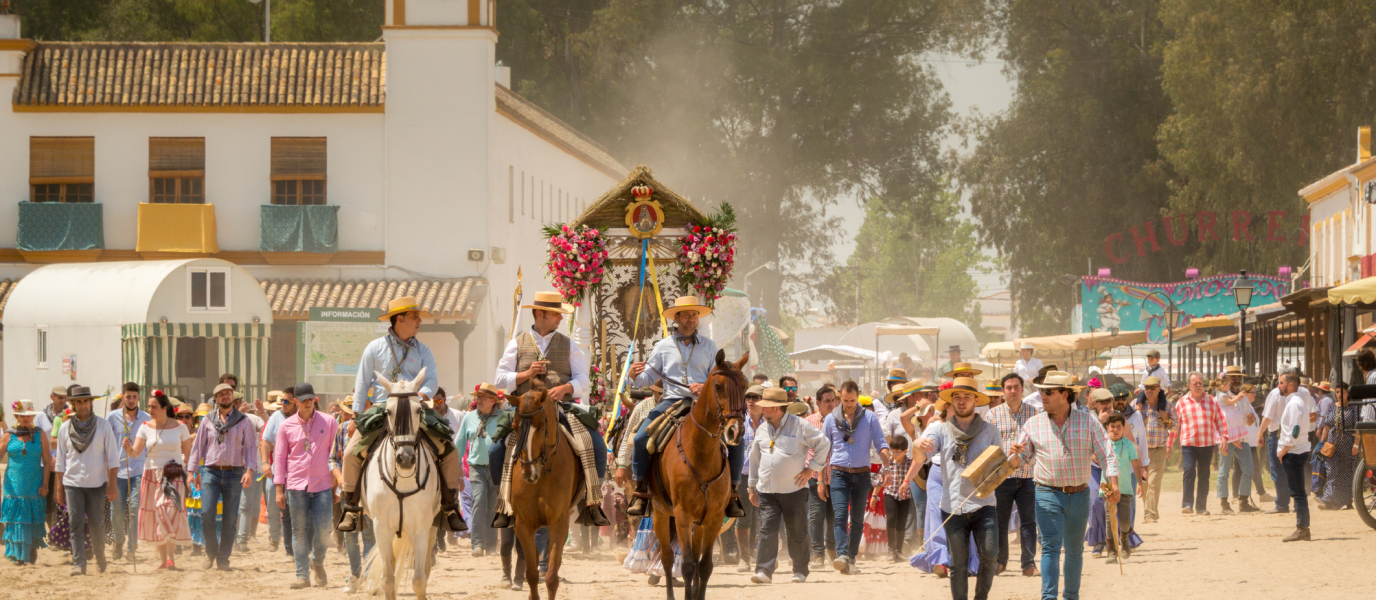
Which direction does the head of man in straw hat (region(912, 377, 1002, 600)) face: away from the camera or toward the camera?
toward the camera

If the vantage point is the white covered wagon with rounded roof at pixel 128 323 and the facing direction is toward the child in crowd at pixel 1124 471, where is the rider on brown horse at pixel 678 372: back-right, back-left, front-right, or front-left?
front-right

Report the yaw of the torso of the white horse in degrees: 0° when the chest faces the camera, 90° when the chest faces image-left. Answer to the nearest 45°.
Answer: approximately 0°

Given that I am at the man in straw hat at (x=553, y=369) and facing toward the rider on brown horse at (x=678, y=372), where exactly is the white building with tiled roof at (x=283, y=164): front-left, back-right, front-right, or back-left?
back-left

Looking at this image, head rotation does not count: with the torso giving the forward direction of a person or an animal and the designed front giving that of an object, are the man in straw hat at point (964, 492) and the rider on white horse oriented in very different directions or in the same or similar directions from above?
same or similar directions

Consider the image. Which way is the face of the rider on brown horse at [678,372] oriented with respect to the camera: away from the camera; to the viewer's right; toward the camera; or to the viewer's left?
toward the camera

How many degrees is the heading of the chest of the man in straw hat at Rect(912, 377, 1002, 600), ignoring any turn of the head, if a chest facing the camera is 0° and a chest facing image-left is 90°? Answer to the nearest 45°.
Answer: approximately 0°

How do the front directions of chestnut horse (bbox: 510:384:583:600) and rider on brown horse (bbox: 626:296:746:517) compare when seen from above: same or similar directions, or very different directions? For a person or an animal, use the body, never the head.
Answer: same or similar directions

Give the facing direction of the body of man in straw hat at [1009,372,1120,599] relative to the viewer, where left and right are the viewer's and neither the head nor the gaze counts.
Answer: facing the viewer

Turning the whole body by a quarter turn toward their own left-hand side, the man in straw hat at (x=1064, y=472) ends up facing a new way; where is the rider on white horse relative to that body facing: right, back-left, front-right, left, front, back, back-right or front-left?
back

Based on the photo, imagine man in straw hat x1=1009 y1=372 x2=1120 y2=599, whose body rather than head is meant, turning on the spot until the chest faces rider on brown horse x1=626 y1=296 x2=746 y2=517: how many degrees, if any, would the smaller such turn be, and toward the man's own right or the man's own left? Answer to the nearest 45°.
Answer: approximately 90° to the man's own right

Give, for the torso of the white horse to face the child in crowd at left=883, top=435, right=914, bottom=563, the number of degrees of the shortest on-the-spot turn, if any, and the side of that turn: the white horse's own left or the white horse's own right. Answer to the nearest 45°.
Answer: approximately 135° to the white horse's own left

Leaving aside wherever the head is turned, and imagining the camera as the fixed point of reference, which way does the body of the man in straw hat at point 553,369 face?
toward the camera

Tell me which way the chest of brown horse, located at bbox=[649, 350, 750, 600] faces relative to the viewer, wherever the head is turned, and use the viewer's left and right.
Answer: facing the viewer and to the right of the viewer
